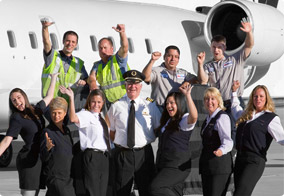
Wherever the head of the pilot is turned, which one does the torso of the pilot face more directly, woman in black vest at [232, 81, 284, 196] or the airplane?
the woman in black vest

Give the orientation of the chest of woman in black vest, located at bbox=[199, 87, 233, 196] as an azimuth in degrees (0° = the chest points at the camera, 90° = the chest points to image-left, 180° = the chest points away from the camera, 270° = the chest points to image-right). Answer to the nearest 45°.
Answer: approximately 45°

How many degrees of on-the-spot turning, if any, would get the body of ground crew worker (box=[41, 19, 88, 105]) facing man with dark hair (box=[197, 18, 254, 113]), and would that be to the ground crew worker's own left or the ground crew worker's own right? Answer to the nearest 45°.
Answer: approximately 90° to the ground crew worker's own left

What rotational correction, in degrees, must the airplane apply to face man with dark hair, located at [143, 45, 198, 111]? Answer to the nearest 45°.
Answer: approximately 45° to its left

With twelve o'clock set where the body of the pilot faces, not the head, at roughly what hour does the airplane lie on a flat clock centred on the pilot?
The airplane is roughly at 6 o'clock from the pilot.

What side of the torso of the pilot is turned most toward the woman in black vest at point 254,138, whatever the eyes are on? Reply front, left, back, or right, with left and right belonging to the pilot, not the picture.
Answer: left

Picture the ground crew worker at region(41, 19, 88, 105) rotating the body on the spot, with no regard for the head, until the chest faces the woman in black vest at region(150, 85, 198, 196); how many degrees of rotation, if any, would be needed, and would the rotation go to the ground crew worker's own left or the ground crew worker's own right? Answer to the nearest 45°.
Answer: approximately 45° to the ground crew worker's own left

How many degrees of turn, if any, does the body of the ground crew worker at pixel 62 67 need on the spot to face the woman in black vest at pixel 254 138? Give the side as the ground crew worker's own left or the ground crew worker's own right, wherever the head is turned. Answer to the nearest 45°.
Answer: approximately 45° to the ground crew worker's own left
